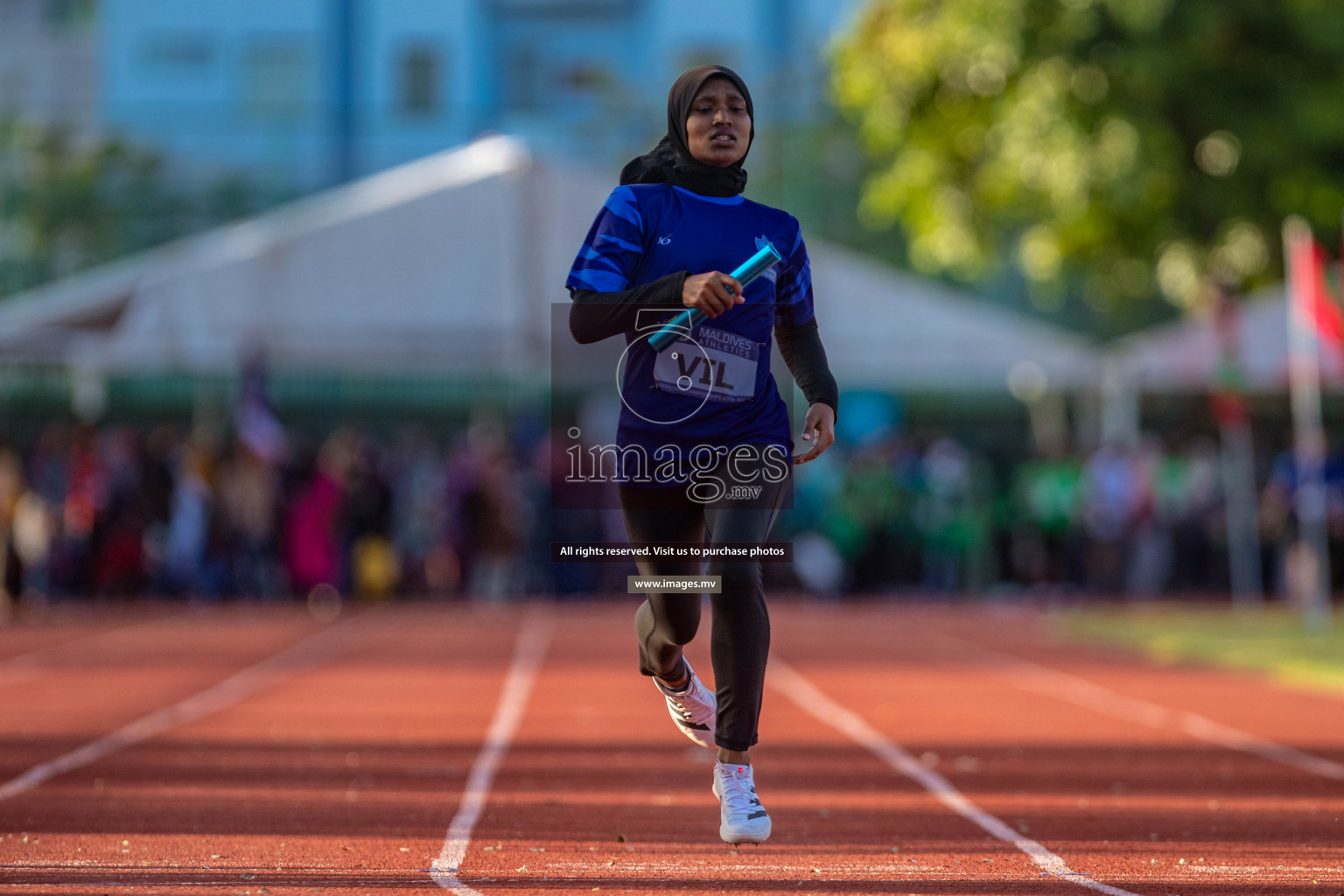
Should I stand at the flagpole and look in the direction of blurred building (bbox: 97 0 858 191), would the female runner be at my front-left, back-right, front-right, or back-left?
back-left

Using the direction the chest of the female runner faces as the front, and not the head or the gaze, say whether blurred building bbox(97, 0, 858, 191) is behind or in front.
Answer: behind

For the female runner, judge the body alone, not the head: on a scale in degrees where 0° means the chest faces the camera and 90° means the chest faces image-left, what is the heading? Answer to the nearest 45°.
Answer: approximately 0°

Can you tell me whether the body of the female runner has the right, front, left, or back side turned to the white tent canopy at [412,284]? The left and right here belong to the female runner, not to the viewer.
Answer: back

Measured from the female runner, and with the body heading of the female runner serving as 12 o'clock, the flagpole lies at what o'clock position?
The flagpole is roughly at 7 o'clock from the female runner.
